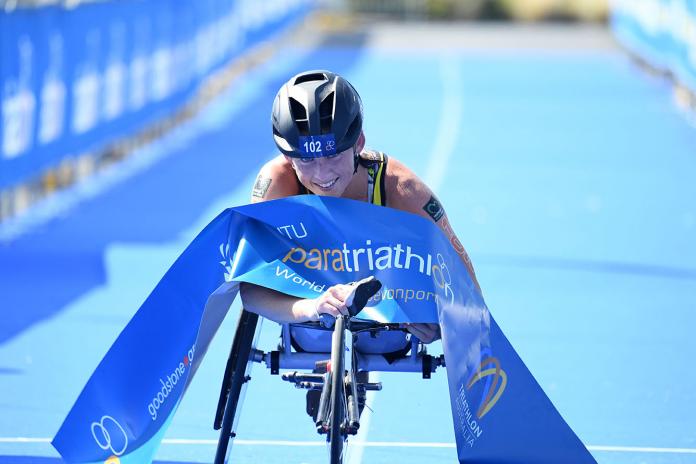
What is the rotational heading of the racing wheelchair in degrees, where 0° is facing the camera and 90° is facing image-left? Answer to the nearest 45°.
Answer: approximately 0°

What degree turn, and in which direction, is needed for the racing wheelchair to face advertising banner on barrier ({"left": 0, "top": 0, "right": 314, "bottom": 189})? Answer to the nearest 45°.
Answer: approximately 180°
